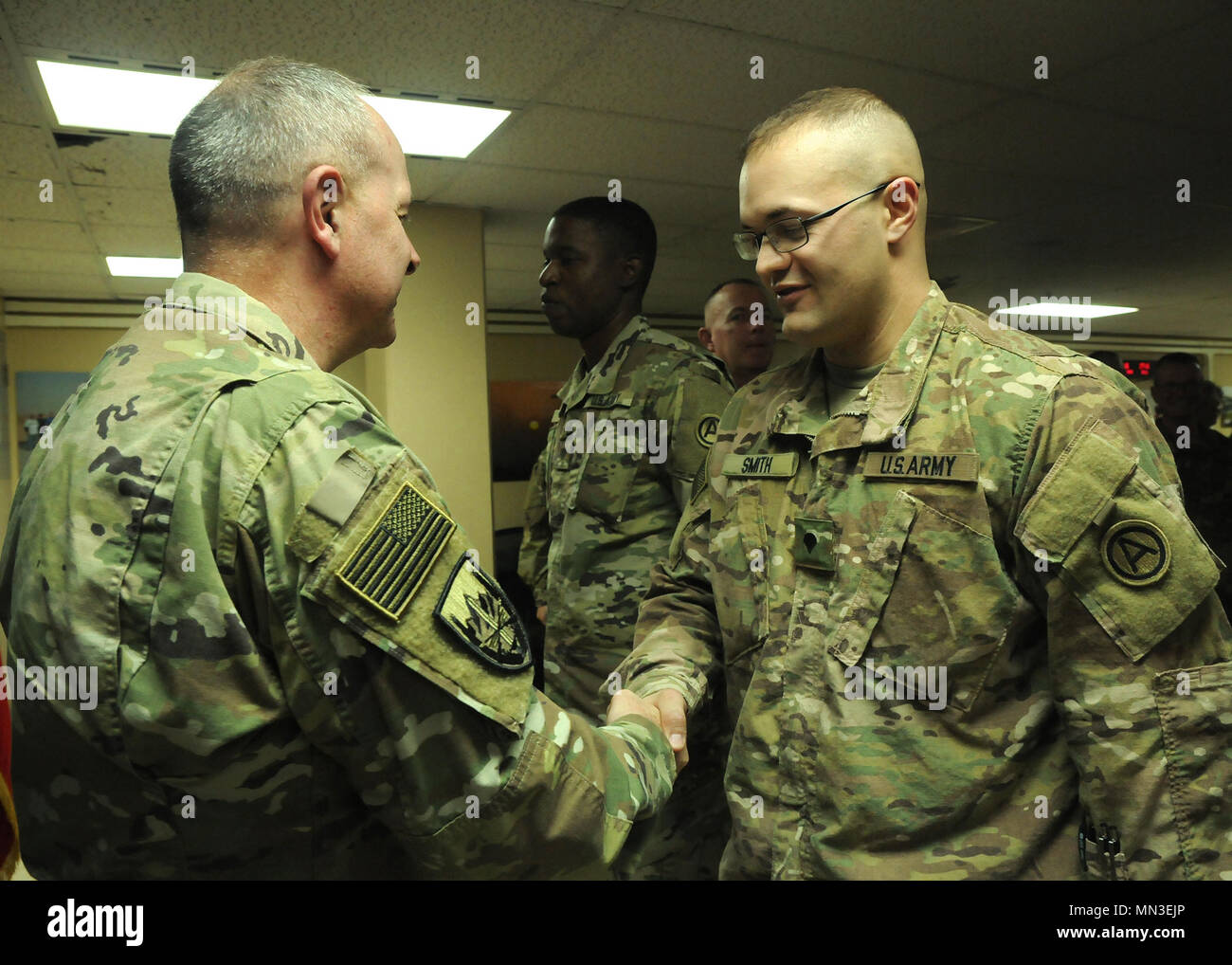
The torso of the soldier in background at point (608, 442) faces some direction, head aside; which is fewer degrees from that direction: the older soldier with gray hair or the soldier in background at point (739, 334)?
the older soldier with gray hair

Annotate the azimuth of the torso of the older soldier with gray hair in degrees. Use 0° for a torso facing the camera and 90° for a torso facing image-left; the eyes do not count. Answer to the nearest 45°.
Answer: approximately 225°

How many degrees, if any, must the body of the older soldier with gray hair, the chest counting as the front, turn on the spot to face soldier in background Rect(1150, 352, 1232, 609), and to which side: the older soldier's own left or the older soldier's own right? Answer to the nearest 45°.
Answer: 0° — they already face them

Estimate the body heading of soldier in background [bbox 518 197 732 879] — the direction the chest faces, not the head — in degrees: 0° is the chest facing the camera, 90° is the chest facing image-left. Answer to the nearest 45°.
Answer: approximately 45°

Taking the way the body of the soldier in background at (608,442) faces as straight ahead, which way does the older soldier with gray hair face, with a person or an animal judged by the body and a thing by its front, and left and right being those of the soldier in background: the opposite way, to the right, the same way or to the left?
the opposite way
